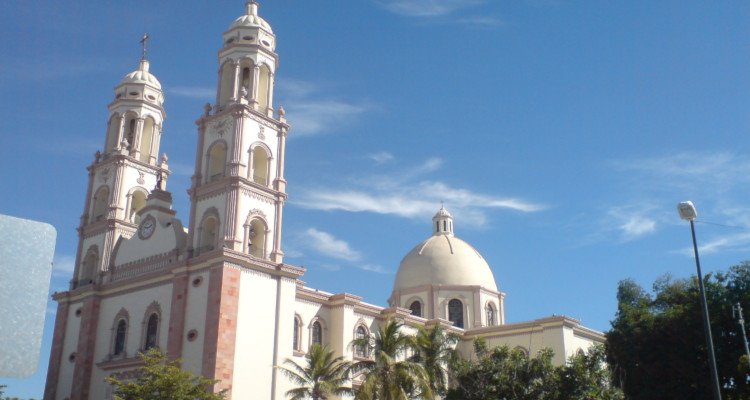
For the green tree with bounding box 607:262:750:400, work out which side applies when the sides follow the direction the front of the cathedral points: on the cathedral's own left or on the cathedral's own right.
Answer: on the cathedral's own left

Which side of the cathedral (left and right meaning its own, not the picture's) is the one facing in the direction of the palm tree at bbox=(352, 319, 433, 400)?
left

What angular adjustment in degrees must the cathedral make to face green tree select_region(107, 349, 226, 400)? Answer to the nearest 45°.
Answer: approximately 45° to its left

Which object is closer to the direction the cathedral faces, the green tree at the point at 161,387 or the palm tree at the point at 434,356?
the green tree

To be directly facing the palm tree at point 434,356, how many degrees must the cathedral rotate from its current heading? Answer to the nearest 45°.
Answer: approximately 90° to its left

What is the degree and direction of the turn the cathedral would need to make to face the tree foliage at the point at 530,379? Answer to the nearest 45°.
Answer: approximately 90° to its left

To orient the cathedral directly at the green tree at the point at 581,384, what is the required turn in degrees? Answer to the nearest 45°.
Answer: approximately 90° to its left

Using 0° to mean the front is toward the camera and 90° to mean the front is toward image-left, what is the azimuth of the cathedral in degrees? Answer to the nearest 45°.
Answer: approximately 45°
